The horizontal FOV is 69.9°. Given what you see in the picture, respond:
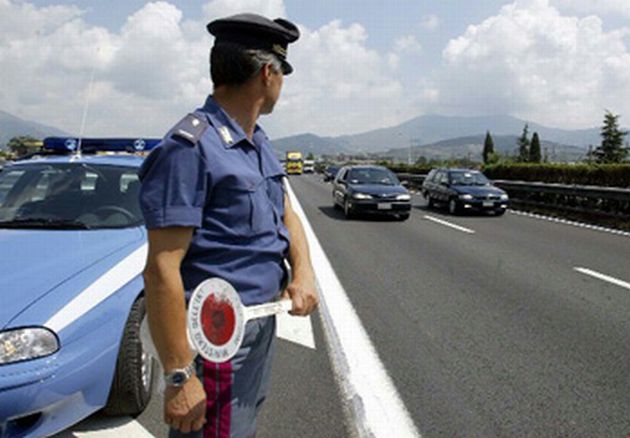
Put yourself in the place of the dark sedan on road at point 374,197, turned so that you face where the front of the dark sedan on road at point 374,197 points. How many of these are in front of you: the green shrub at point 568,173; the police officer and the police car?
2

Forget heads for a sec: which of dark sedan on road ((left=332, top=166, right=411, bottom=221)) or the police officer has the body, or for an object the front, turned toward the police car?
the dark sedan on road

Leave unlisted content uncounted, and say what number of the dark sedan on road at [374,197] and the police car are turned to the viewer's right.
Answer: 0

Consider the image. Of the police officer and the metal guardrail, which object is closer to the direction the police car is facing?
the police officer

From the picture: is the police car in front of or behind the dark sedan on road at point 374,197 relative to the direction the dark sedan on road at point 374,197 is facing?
in front

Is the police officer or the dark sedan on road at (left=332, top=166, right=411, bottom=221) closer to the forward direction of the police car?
the police officer

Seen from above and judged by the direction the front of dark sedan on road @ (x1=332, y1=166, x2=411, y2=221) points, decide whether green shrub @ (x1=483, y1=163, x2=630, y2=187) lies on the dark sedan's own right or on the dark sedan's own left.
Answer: on the dark sedan's own left

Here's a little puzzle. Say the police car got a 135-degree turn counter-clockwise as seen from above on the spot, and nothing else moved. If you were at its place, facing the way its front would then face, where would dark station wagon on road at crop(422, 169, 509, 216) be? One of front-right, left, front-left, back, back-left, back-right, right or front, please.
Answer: front-left

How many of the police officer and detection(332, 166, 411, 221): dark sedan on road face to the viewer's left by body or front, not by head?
0

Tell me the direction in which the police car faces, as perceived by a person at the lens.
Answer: facing the viewer and to the left of the viewer

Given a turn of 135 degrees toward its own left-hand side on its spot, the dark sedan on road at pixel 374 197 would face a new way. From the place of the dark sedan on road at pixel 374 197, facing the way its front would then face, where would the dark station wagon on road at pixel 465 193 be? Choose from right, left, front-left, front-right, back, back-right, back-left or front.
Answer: front

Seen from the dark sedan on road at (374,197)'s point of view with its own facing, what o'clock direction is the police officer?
The police officer is roughly at 12 o'clock from the dark sedan on road.
